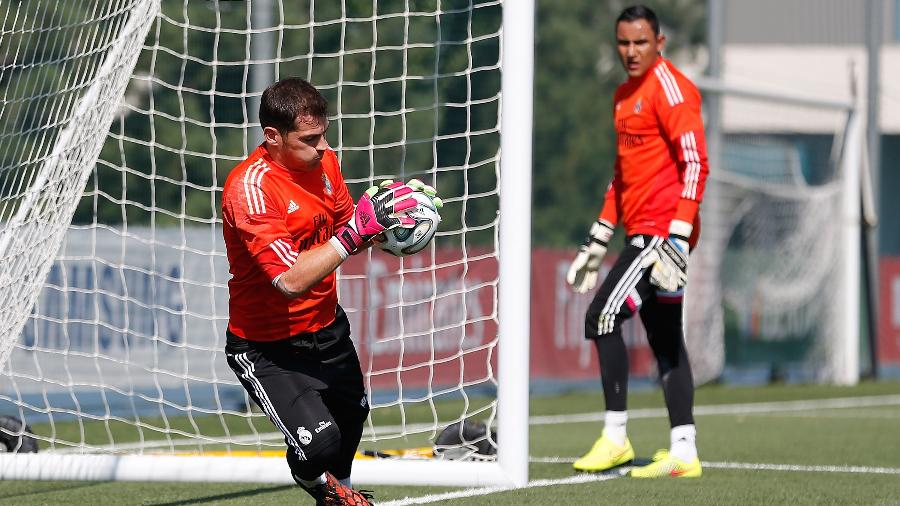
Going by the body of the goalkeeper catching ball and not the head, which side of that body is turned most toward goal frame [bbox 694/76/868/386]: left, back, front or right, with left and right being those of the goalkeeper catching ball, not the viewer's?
left

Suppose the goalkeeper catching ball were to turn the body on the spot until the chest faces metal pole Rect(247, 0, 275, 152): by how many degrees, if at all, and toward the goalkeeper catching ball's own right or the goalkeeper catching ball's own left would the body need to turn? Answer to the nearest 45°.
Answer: approximately 135° to the goalkeeper catching ball's own left

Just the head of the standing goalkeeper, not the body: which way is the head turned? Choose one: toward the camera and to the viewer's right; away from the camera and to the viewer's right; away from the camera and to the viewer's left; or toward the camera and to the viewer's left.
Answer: toward the camera and to the viewer's left

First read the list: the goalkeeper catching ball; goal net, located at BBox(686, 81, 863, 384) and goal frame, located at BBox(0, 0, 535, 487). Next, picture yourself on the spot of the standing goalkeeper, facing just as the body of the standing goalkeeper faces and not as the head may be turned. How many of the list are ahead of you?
2

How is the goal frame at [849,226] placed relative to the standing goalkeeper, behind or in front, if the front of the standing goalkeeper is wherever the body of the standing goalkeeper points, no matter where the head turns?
behind

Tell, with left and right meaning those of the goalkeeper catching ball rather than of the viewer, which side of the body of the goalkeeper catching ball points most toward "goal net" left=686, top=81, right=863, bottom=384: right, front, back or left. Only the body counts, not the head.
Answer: left
